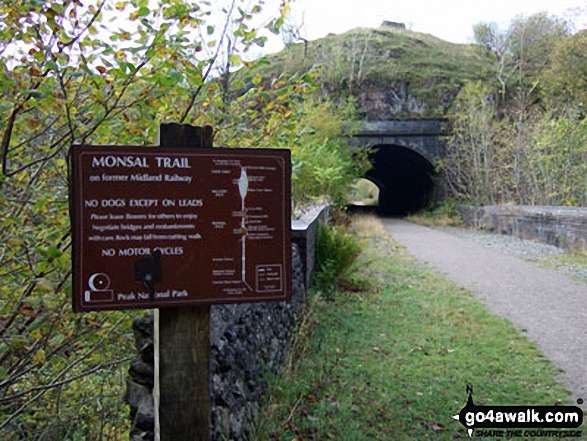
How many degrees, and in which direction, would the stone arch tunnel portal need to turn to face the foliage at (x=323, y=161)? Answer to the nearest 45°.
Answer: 0° — it already faces it

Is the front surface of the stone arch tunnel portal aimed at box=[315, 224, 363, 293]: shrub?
yes

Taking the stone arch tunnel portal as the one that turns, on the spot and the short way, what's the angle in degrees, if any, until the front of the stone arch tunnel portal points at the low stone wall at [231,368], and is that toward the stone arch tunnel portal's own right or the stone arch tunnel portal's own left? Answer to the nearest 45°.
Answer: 0° — it already faces it

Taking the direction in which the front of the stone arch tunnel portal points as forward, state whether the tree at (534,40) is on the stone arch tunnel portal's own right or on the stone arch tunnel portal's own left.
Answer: on the stone arch tunnel portal's own left

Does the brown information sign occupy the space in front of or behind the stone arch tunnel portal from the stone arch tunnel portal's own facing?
in front

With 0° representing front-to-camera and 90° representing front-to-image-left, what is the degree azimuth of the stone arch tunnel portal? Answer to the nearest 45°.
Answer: approximately 0°
